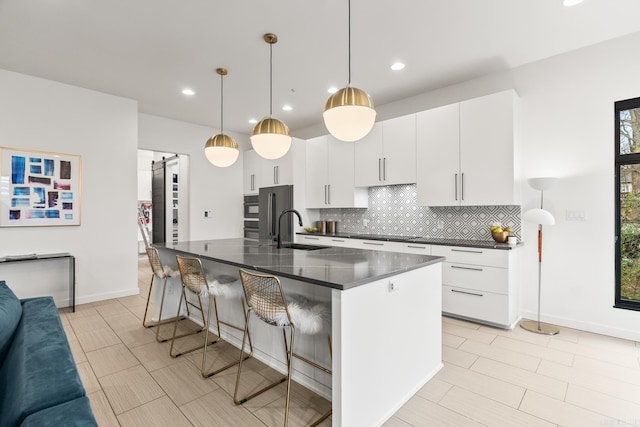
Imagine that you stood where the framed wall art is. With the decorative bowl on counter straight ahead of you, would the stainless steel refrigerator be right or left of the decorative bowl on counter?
left

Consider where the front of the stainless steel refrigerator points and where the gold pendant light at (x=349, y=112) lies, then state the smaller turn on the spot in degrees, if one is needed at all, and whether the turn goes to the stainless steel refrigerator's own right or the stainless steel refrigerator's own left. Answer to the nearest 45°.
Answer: approximately 45° to the stainless steel refrigerator's own left

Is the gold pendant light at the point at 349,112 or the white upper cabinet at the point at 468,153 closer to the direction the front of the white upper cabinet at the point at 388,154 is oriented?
the gold pendant light

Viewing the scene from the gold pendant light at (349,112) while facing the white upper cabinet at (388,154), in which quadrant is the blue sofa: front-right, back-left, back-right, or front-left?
back-left

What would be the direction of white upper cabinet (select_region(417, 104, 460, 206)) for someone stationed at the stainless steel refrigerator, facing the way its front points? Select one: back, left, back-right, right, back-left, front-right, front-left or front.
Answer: left

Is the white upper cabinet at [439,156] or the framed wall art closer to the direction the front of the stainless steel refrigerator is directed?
the framed wall art

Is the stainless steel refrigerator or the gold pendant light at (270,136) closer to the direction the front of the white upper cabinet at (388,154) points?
the gold pendant light

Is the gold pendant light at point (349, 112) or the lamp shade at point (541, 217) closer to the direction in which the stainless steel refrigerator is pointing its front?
the gold pendant light

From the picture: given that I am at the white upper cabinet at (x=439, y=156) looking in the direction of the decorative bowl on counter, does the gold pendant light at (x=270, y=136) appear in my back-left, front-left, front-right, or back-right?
back-right

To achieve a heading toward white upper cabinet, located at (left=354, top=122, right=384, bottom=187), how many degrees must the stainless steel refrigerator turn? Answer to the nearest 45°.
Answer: approximately 90° to its left

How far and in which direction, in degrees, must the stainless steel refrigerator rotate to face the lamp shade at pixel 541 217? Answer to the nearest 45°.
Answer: approximately 90° to its left

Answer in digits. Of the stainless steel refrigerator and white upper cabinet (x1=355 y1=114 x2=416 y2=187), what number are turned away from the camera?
0

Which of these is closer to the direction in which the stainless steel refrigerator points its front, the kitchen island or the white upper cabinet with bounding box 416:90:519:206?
the kitchen island

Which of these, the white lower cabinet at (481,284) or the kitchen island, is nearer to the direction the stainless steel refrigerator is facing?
the kitchen island

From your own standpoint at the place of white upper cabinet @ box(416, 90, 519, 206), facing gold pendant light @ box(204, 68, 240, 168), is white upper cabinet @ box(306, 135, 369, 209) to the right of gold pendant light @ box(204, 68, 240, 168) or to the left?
right

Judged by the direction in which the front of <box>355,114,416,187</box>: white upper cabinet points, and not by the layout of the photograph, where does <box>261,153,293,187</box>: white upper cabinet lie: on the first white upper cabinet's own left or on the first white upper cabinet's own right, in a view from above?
on the first white upper cabinet's own right

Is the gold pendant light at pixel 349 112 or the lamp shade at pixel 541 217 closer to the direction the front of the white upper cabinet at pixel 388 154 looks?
the gold pendant light

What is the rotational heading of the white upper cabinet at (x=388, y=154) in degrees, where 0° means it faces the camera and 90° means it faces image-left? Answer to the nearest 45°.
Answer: approximately 45°

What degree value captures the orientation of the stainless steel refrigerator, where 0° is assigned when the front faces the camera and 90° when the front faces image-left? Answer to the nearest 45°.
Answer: approximately 45°
